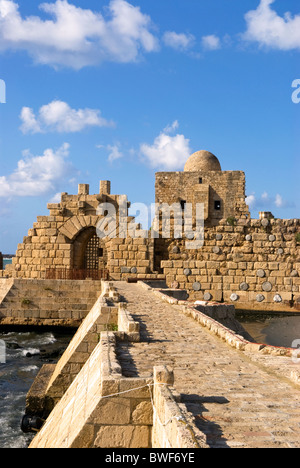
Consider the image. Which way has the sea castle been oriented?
toward the camera
